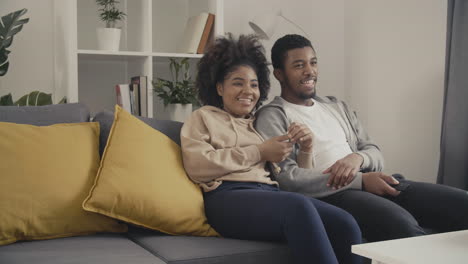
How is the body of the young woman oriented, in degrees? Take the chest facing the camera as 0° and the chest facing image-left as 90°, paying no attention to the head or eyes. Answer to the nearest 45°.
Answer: approximately 315°

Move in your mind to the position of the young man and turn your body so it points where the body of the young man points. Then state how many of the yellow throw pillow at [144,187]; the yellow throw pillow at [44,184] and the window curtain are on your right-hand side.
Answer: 2

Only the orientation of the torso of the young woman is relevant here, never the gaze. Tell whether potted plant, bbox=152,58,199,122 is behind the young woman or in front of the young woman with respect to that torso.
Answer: behind

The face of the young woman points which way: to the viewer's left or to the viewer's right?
to the viewer's right

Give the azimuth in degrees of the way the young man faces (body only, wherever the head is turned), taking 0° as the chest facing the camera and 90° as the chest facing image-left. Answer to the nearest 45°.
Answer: approximately 315°

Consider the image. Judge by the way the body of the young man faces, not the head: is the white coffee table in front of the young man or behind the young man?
in front

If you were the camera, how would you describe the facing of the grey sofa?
facing the viewer and to the right of the viewer

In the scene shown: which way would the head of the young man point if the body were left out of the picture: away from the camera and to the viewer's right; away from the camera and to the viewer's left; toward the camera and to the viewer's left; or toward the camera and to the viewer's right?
toward the camera and to the viewer's right

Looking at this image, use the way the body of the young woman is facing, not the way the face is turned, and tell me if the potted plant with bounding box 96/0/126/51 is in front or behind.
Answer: behind

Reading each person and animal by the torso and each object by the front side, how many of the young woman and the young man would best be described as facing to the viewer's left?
0
